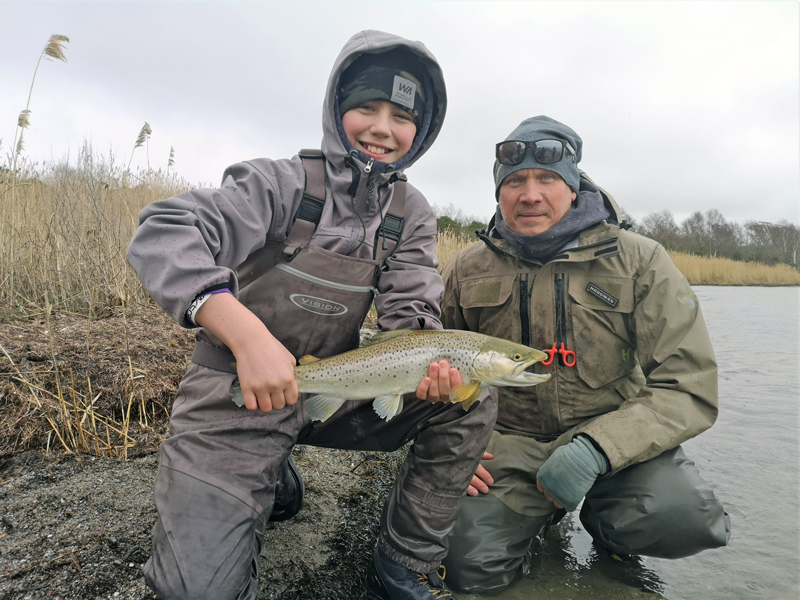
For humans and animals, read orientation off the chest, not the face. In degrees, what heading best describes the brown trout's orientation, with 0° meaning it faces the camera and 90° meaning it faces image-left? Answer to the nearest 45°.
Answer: approximately 270°

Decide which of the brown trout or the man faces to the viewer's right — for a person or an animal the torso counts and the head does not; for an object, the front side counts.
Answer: the brown trout

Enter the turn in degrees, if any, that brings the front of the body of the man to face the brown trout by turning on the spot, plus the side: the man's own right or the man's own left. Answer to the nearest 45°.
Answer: approximately 45° to the man's own right

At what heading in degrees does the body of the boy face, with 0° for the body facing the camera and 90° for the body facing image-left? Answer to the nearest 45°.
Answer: approximately 0°

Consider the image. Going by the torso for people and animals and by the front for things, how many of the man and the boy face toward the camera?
2

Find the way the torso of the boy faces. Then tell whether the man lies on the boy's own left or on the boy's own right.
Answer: on the boy's own left

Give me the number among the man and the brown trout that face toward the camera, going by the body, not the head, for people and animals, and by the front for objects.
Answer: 1

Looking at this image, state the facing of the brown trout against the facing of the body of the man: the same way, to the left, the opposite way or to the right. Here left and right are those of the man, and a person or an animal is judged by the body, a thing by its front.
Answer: to the left

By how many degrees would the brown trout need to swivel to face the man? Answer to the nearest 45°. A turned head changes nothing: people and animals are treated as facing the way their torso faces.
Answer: approximately 45° to its left
